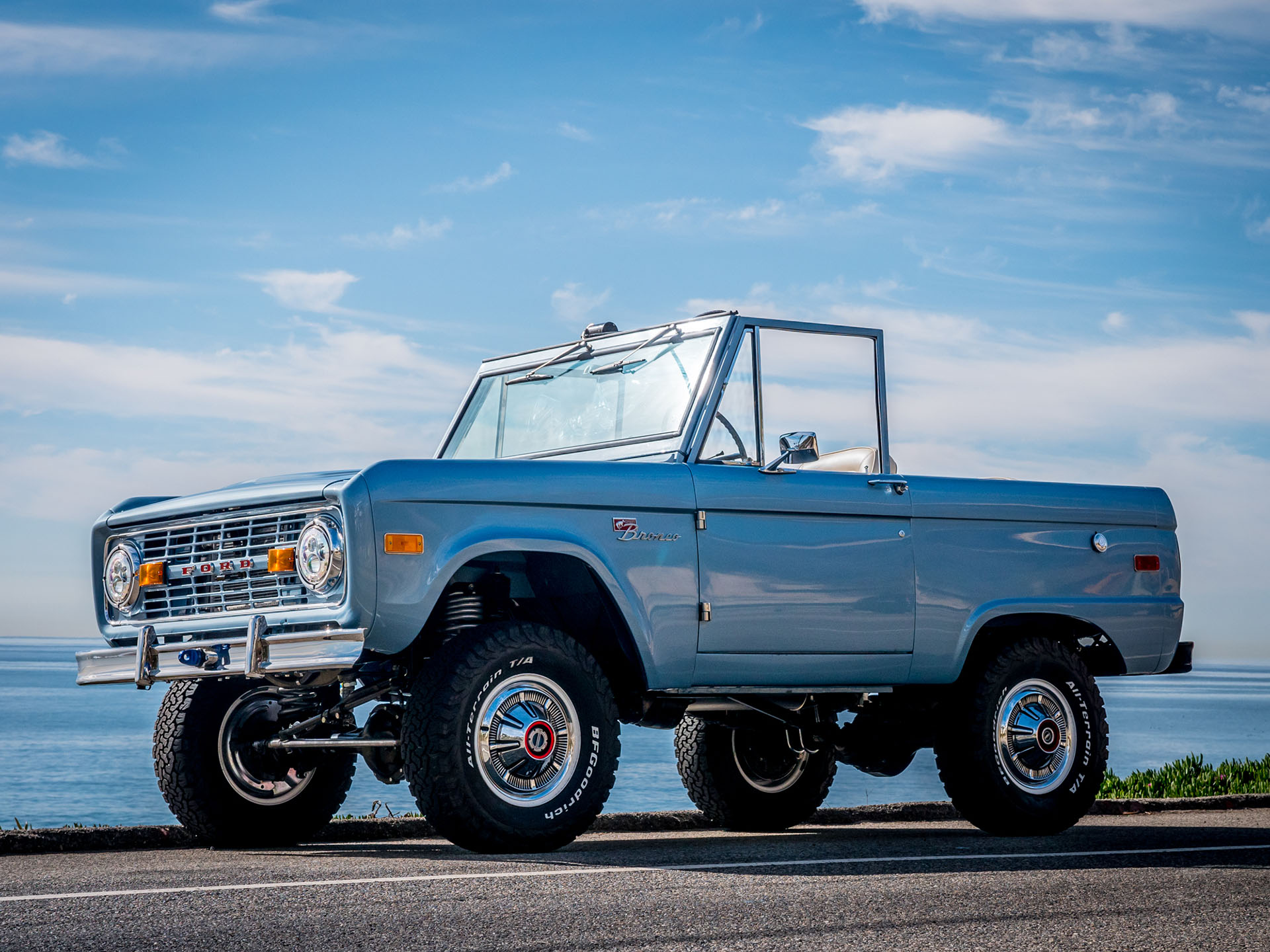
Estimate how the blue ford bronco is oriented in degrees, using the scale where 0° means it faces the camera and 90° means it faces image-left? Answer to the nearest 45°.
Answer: approximately 45°
